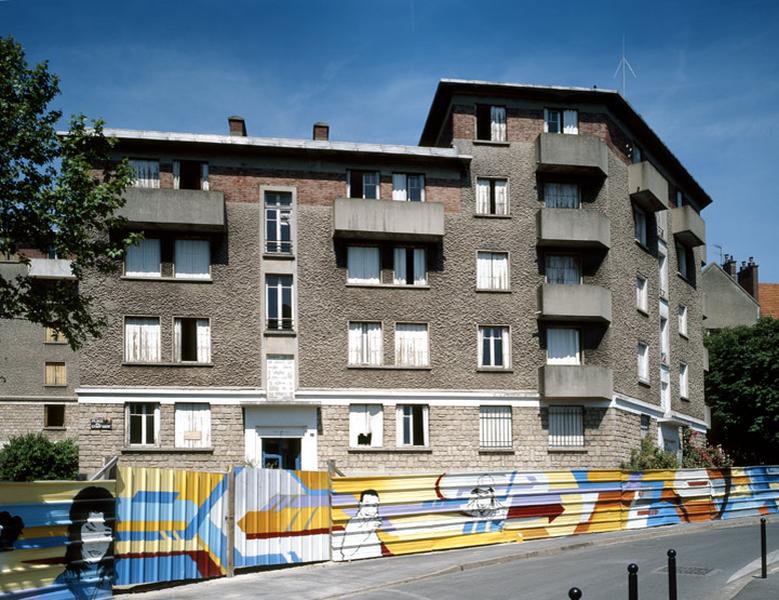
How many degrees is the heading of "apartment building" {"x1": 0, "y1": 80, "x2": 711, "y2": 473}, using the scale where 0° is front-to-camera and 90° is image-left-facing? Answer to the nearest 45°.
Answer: approximately 0°

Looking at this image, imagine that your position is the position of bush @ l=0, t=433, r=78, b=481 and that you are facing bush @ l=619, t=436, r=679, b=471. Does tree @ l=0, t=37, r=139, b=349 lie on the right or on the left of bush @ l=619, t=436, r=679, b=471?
right
